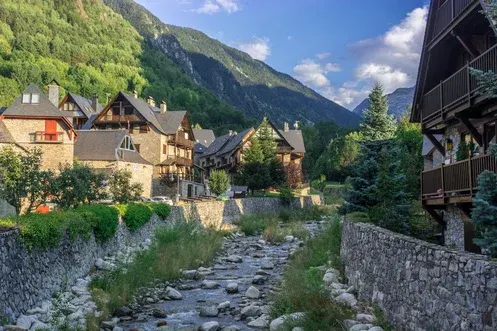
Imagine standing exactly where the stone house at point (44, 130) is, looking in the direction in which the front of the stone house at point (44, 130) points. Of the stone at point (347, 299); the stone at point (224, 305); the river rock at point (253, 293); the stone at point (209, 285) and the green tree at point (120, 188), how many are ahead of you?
5

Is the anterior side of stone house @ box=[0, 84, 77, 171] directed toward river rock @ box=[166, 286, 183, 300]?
yes

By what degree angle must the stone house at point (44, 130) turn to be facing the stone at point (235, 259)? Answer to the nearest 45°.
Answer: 0° — it already faces it

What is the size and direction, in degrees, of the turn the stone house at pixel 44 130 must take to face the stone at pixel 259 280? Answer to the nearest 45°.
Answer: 0° — it already faces it

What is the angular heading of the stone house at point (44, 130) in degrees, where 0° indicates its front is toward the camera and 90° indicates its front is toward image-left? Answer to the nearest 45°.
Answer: approximately 0°

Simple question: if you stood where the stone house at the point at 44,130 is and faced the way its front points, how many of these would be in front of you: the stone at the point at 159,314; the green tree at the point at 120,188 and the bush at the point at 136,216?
3

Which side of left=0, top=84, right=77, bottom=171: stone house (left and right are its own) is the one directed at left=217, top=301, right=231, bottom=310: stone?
front

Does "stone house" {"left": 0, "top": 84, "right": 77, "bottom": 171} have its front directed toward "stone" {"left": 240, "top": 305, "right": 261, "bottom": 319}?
yes

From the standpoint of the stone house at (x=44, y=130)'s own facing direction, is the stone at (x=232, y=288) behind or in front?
in front

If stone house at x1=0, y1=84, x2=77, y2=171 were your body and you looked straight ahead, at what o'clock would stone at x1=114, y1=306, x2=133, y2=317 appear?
The stone is roughly at 12 o'clock from the stone house.

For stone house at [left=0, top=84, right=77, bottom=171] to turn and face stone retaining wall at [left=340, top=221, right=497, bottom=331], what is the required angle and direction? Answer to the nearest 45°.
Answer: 0° — it already faces it

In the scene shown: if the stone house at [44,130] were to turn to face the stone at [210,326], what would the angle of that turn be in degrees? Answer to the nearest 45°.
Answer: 0° — it already faces it

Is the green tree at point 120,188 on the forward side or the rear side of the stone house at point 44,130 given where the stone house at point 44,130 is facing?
on the forward side

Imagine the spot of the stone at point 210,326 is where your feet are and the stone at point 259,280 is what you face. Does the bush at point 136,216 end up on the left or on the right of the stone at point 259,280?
left
